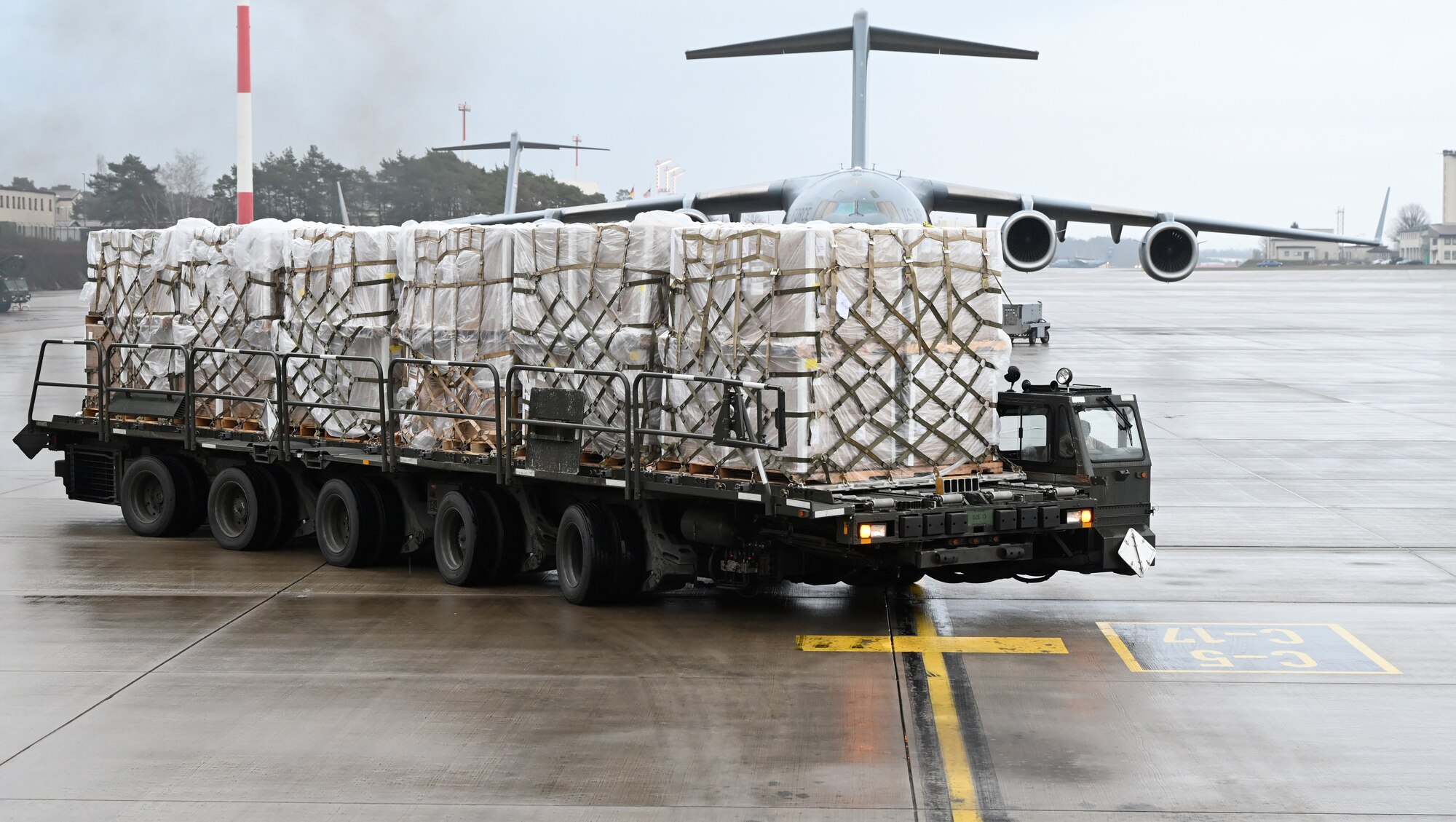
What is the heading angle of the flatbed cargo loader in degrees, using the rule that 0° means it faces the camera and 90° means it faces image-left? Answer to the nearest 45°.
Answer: approximately 315°

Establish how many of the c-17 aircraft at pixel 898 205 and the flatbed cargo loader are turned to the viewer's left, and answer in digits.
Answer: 0

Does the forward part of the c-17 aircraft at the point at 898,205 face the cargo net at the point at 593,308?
yes

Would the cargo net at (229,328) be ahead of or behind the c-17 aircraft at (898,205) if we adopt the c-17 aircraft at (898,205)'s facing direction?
ahead

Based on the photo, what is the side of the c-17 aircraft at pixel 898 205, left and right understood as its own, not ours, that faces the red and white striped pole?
right

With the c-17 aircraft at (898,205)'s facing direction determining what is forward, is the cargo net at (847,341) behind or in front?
in front

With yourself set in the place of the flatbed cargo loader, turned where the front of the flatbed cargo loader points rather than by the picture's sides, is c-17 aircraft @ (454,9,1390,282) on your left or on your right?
on your left

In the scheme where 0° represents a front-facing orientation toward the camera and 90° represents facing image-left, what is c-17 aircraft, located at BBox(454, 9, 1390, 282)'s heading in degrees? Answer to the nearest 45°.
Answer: approximately 0°
